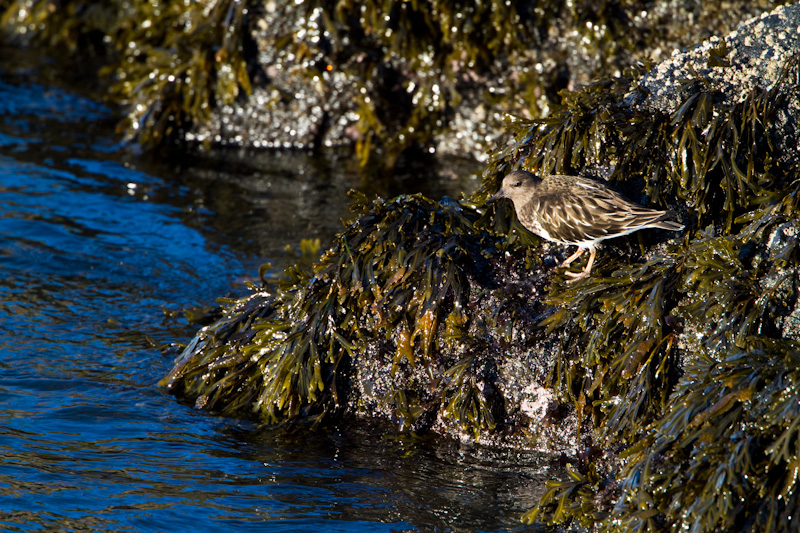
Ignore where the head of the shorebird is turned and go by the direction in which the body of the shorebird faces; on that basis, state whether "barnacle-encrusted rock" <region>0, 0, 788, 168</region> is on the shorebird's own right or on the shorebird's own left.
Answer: on the shorebird's own right

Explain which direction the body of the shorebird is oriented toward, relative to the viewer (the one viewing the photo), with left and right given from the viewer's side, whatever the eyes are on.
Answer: facing to the left of the viewer
